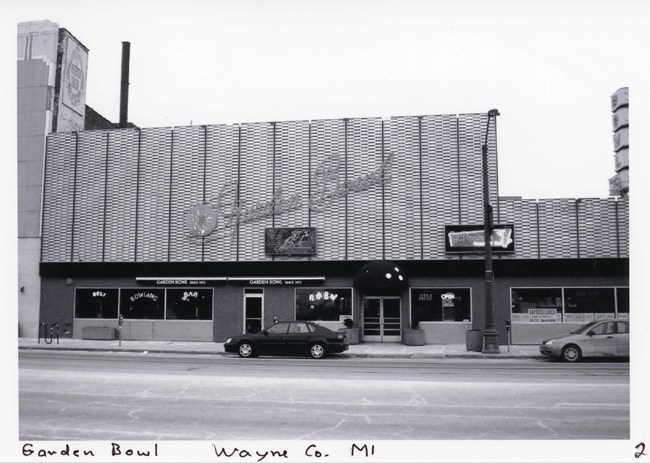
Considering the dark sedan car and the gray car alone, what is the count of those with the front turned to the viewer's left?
2

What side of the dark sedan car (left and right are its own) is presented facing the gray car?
back

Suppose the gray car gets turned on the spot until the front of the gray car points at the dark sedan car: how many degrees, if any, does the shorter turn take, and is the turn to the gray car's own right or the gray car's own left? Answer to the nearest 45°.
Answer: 0° — it already faces it

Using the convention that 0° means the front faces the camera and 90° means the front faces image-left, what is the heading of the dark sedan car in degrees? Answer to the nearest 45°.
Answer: approximately 90°

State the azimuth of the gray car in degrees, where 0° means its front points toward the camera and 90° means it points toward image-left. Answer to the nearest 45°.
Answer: approximately 90°
